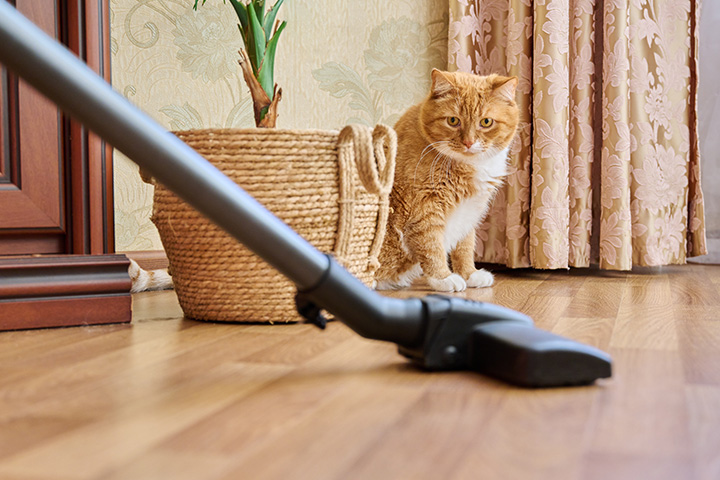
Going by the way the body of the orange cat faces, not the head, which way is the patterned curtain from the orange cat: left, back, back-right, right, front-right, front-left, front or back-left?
left

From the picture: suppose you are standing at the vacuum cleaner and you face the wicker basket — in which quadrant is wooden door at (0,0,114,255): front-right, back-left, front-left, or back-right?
front-left

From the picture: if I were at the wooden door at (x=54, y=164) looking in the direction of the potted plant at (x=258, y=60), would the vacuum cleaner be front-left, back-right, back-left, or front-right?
front-right

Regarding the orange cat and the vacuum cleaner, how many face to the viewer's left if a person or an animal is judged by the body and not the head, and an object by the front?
0

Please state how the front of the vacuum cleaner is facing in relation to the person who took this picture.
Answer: facing to the right of the viewer

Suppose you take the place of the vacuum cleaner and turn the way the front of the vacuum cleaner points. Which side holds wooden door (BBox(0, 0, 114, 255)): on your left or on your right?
on your left

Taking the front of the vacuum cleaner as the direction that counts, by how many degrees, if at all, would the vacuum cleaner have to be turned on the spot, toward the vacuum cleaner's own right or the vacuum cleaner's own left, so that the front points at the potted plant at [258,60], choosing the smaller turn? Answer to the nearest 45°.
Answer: approximately 90° to the vacuum cleaner's own left

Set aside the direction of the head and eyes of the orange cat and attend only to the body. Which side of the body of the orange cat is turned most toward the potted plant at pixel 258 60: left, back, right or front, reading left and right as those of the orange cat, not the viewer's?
right

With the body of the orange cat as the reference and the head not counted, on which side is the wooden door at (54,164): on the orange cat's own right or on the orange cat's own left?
on the orange cat's own right

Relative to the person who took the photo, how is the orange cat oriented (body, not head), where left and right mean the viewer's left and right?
facing the viewer and to the right of the viewer
